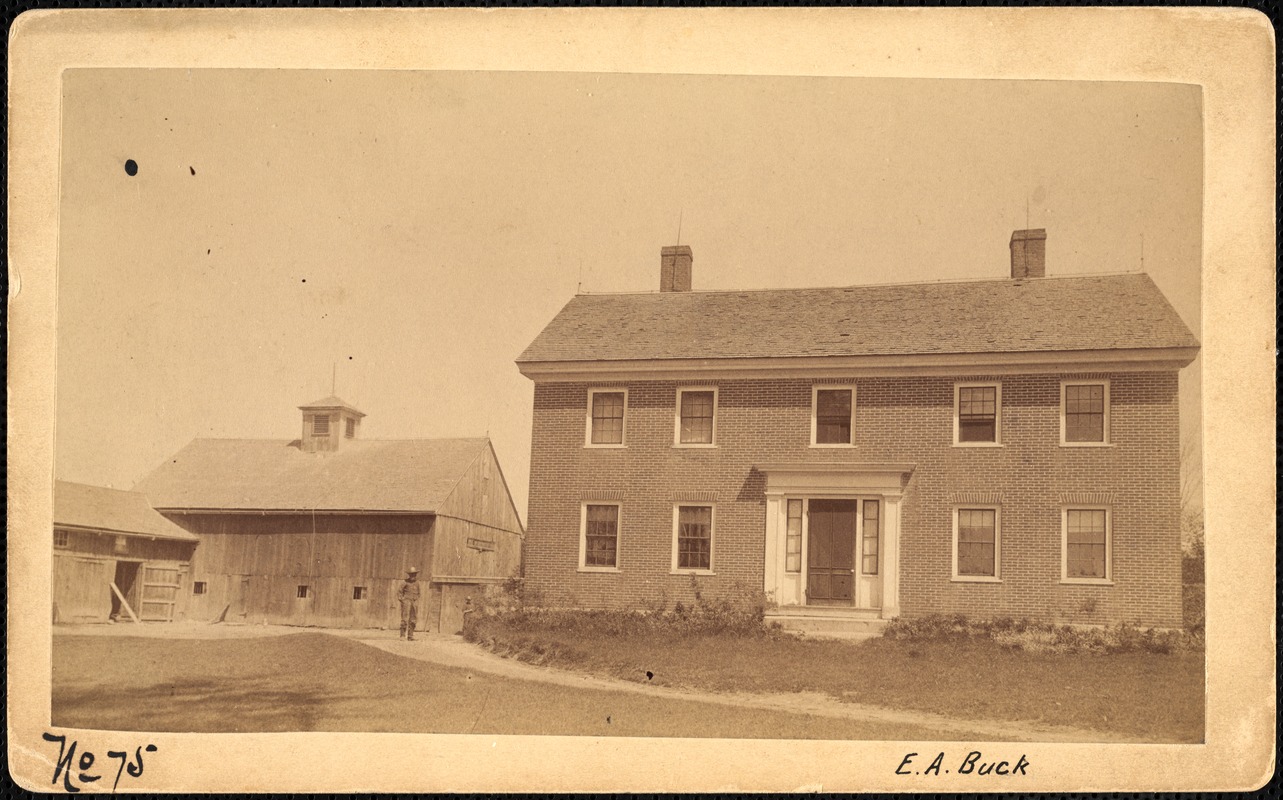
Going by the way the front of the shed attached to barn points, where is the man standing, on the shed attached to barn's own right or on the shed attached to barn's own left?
on the shed attached to barn's own left

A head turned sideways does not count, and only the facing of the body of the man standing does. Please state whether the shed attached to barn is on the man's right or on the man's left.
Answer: on the man's right

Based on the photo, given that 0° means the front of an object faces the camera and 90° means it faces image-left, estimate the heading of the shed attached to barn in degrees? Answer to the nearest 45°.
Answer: approximately 0°

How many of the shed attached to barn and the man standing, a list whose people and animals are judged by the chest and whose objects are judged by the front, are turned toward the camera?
2
